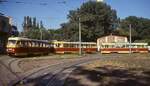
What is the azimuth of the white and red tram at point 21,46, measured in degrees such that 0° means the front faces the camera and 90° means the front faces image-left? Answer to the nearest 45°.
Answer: approximately 45°
